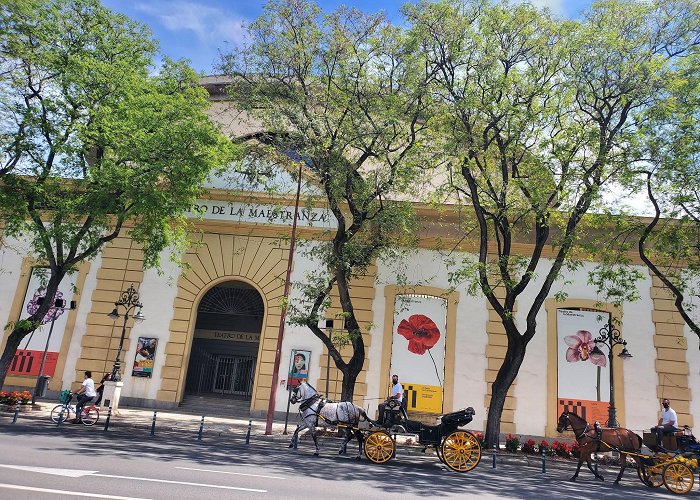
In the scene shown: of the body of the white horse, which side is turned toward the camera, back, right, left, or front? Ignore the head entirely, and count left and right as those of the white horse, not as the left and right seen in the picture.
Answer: left

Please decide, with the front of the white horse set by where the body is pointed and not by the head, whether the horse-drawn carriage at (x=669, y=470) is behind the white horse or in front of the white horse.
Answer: behind

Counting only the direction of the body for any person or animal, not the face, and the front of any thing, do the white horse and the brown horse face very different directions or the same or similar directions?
same or similar directions

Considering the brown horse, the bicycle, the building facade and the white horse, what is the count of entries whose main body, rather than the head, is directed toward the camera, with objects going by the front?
1

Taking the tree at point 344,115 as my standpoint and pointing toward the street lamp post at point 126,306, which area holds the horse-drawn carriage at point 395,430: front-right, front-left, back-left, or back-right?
back-left

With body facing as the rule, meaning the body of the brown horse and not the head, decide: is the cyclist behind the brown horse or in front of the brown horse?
in front

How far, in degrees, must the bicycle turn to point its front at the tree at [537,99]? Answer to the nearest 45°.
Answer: approximately 135° to its left

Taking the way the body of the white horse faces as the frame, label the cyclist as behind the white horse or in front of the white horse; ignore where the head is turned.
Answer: in front

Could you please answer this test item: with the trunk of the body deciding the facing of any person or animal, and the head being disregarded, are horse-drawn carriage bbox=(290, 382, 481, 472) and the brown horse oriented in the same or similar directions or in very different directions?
same or similar directions

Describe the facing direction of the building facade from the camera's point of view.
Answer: facing the viewer

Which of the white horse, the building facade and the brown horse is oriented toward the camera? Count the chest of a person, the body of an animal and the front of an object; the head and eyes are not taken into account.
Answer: the building facade

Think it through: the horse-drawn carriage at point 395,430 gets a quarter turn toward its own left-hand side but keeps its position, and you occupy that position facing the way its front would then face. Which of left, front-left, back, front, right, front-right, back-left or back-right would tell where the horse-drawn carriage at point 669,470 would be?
left

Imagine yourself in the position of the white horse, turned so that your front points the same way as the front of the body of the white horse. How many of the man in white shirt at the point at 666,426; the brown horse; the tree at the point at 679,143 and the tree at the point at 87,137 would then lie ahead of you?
1

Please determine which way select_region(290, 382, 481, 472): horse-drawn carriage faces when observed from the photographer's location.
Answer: facing to the left of the viewer

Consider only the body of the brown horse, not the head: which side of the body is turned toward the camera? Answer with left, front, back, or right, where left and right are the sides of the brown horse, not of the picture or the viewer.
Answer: left

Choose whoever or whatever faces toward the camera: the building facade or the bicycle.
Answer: the building facade
